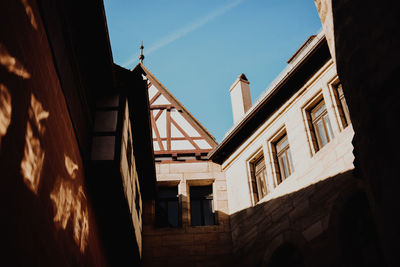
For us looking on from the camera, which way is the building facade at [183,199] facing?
facing the viewer

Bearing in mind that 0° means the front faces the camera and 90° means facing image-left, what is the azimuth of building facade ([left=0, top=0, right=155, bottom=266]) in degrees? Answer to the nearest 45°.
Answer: approximately 270°

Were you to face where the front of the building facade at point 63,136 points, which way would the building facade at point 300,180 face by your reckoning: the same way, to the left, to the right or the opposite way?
the opposite way

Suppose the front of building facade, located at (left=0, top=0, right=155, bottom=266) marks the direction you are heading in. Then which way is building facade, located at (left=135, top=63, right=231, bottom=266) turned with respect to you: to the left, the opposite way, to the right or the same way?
to the right

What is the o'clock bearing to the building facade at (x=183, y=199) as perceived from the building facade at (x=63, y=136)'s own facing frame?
the building facade at (x=183, y=199) is roughly at 10 o'clock from the building facade at (x=63, y=136).

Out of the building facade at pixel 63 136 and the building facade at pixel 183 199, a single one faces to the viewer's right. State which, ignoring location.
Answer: the building facade at pixel 63 136

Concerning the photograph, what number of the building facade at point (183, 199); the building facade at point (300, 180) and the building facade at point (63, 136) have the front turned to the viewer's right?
1

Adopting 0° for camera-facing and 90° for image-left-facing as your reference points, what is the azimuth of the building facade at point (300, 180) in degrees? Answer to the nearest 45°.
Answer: approximately 45°

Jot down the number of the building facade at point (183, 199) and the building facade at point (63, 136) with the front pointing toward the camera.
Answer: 1

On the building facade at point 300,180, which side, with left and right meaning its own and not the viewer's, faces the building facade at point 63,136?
front

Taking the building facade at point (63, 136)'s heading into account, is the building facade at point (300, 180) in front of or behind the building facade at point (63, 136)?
in front
